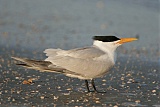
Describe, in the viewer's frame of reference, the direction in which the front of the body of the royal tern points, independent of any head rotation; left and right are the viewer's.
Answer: facing to the right of the viewer
